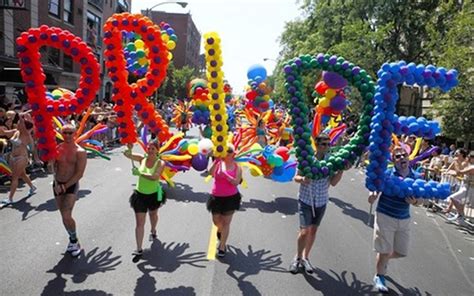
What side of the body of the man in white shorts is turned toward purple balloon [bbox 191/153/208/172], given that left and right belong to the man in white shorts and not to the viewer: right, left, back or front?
right

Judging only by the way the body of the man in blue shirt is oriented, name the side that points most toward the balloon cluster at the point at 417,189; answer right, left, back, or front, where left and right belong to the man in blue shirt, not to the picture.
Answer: left

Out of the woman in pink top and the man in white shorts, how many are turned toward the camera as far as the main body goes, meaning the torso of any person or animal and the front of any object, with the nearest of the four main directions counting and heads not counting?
2

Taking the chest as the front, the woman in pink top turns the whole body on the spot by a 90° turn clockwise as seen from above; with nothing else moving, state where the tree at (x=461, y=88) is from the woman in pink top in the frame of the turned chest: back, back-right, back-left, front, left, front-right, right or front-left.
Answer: back-right

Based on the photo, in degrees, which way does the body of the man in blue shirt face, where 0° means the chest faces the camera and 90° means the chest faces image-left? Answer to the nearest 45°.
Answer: approximately 0°

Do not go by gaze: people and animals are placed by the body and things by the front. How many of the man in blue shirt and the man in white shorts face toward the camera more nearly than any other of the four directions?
2
